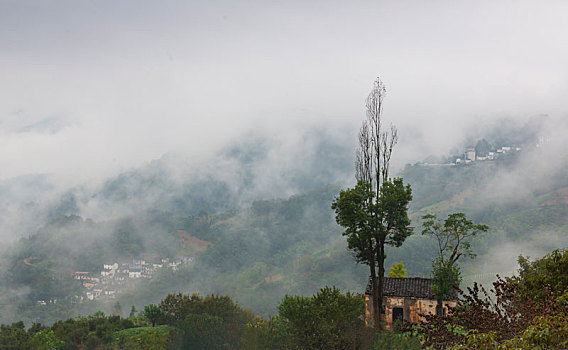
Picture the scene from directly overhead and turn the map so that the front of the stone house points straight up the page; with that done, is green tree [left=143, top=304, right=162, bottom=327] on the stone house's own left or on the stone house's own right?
on the stone house's own right

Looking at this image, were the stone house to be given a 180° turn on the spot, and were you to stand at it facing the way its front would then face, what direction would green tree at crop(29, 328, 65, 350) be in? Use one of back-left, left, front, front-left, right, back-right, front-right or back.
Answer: left

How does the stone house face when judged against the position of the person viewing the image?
facing the viewer

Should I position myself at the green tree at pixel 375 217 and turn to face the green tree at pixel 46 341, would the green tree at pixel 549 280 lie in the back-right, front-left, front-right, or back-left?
back-left

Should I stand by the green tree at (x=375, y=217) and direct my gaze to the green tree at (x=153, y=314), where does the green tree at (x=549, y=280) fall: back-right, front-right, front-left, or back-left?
back-left
